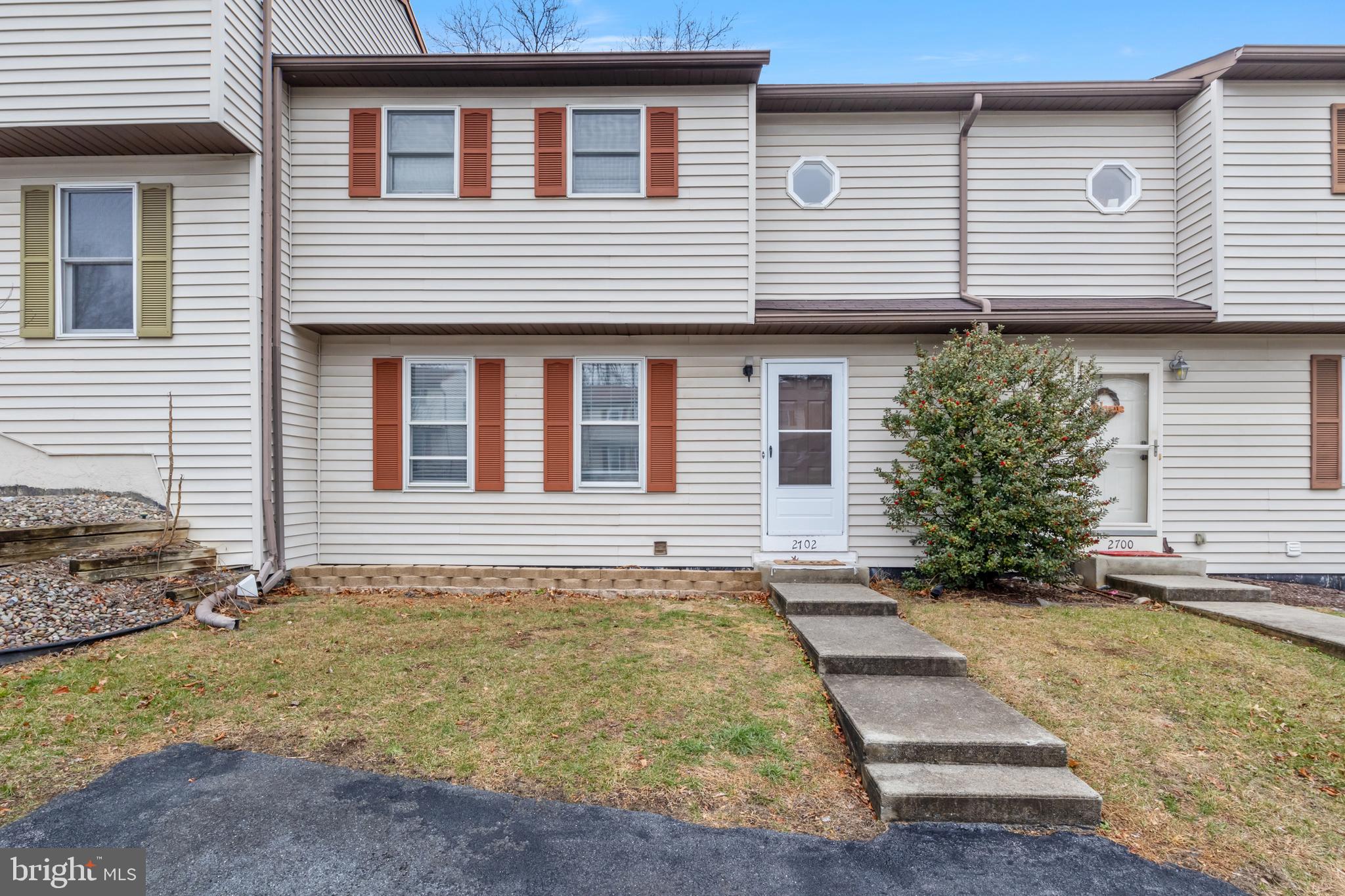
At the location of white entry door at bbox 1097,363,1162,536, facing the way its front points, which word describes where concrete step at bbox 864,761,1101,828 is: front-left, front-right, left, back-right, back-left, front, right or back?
front

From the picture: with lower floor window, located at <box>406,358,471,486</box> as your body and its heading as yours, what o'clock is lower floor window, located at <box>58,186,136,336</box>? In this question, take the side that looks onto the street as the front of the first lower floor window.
The lower floor window, located at <box>58,186,136,336</box> is roughly at 3 o'clock from the lower floor window, located at <box>406,358,471,486</box>.

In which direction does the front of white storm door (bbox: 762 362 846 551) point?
toward the camera

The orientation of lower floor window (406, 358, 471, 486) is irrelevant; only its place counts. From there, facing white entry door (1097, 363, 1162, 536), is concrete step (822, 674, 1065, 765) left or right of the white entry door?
right

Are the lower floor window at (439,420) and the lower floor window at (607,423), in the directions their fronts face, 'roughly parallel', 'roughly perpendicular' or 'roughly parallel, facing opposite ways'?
roughly parallel

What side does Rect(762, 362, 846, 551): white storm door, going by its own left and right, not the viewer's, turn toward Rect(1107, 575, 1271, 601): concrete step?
left

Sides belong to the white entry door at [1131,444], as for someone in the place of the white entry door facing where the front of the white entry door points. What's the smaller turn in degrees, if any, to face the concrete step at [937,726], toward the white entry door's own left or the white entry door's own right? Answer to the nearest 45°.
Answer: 0° — it already faces it

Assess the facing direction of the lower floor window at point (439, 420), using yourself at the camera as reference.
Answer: facing the viewer

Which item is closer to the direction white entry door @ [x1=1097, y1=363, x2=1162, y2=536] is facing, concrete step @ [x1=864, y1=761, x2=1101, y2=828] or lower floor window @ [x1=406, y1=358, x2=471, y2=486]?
the concrete step

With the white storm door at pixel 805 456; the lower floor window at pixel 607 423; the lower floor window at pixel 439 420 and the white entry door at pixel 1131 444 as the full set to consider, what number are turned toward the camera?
4

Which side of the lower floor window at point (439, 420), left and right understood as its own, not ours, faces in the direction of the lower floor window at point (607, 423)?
left

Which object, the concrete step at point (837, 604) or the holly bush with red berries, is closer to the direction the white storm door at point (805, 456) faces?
the concrete step

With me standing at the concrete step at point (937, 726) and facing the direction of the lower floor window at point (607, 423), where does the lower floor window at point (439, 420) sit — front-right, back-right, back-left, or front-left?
front-left

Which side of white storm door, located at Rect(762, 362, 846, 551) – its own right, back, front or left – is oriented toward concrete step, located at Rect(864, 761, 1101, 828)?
front

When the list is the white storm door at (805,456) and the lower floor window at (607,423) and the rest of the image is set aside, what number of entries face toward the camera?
2

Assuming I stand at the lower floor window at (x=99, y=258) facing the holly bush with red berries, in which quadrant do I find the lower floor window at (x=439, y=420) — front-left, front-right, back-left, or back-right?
front-left
